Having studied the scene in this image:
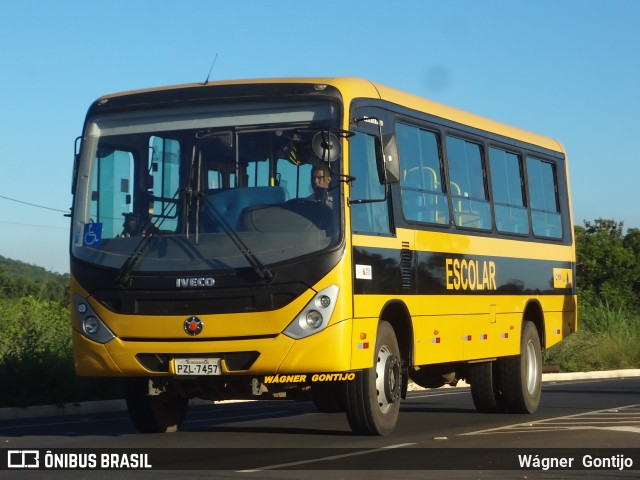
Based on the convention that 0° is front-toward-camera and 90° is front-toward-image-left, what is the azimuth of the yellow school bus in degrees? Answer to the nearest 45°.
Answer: approximately 45°
